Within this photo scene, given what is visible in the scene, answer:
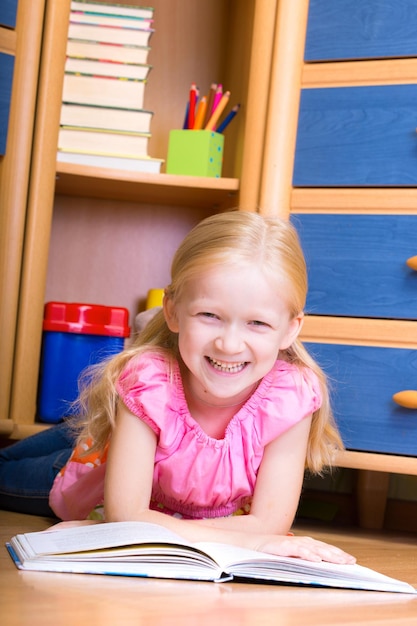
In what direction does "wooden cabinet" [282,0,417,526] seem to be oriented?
toward the camera

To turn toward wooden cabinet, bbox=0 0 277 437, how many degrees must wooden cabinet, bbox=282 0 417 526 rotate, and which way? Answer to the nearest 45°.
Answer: approximately 135° to its right
